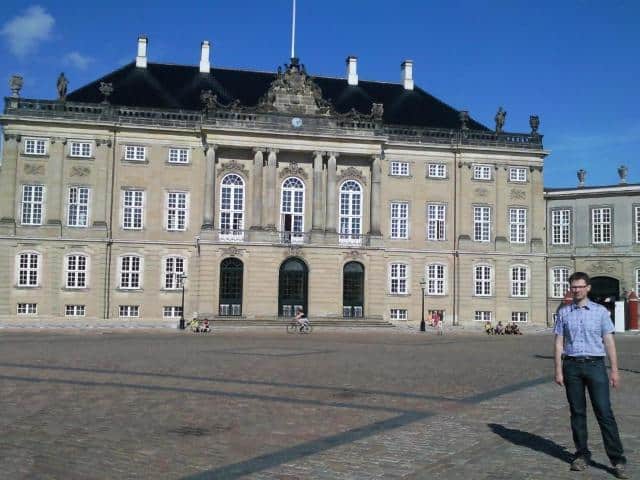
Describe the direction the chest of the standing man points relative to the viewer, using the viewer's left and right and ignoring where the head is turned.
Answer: facing the viewer

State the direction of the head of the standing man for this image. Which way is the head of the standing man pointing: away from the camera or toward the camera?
toward the camera
